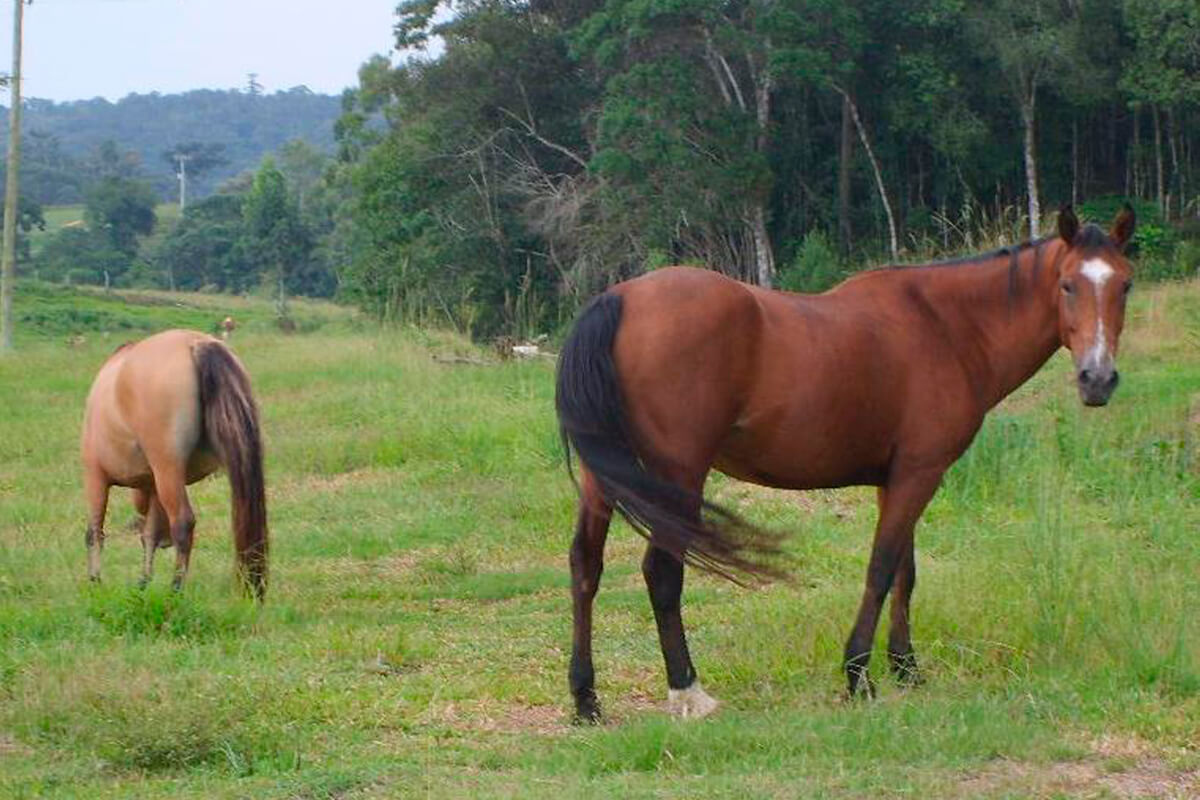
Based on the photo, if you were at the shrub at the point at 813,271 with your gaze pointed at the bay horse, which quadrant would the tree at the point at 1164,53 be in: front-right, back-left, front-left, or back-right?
back-left

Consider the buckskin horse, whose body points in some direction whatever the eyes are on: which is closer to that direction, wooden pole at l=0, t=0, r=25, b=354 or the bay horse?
the wooden pole

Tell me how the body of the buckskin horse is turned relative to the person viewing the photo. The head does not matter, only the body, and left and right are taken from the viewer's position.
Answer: facing away from the viewer and to the left of the viewer

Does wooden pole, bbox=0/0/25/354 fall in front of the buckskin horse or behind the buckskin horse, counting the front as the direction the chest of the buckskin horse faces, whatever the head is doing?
in front

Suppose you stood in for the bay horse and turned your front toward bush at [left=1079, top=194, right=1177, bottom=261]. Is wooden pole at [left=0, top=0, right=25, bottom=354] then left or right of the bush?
left

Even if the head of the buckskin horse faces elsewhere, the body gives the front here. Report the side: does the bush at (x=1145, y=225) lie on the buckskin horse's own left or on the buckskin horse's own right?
on the buckskin horse's own right

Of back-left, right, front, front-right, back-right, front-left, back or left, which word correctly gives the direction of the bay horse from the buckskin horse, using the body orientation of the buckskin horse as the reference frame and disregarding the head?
back

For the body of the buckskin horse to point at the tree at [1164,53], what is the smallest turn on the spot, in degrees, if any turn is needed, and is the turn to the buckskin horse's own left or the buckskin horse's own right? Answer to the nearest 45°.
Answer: approximately 90° to the buckskin horse's own right

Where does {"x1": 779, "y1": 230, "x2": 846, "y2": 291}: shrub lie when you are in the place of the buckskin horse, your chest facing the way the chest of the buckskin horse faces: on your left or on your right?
on your right
